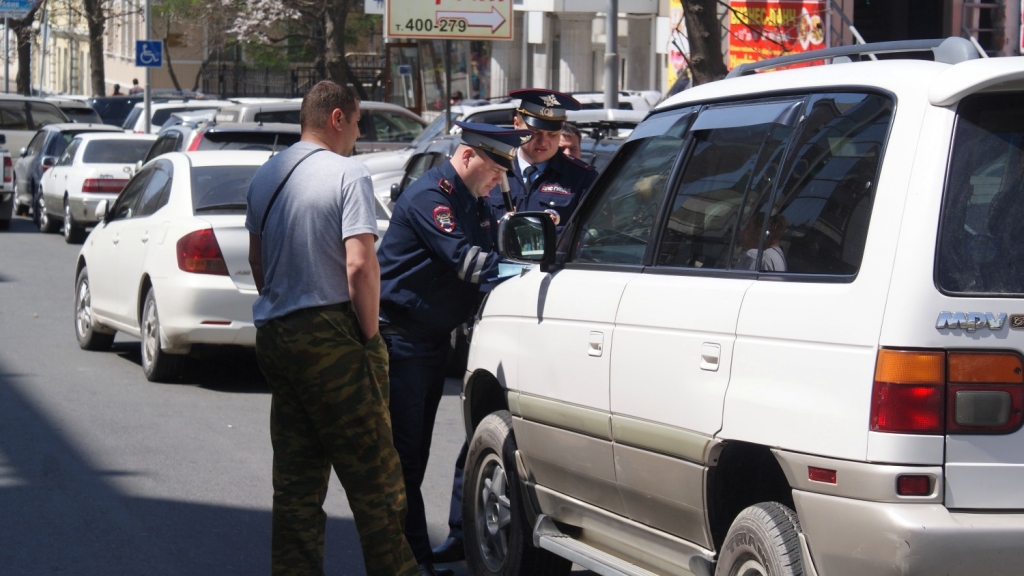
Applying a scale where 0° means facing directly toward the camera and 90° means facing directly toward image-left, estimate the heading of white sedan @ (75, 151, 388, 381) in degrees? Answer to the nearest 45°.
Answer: approximately 135°

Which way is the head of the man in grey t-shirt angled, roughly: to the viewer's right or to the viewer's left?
to the viewer's right

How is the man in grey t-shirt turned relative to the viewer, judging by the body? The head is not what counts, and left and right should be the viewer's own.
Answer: facing away from the viewer and to the right of the viewer

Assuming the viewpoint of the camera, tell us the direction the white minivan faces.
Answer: facing away from the viewer and to the left of the viewer

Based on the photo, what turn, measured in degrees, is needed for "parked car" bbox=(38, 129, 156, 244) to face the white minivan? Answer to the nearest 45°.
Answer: approximately 135° to its left

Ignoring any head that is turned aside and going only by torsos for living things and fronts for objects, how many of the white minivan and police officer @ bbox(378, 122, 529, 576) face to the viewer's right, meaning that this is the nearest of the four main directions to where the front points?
1

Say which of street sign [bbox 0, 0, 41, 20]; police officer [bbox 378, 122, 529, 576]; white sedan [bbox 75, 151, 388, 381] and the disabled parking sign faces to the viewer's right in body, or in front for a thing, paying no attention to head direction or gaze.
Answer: the police officer

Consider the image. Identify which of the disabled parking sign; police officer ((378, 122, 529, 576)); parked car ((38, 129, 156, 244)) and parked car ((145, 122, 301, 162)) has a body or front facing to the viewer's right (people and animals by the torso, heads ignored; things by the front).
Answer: the police officer

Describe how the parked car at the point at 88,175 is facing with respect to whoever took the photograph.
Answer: facing away from the viewer and to the left of the viewer
